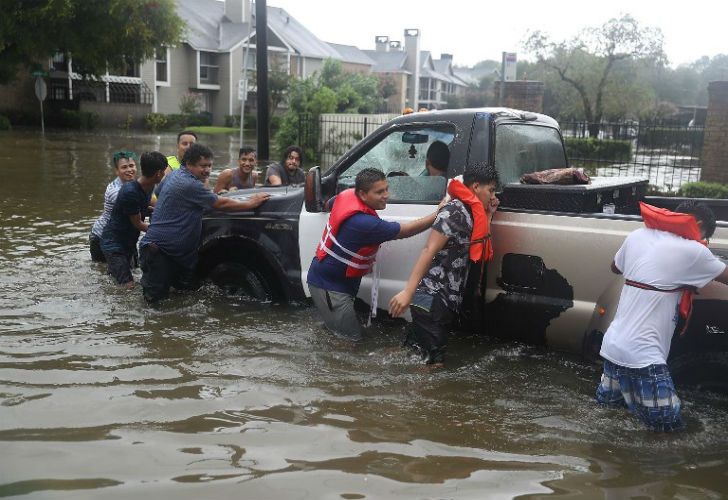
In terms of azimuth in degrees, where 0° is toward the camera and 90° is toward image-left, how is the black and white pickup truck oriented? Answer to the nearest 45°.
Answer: approximately 135°

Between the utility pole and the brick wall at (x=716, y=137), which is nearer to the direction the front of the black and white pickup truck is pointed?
the utility pole

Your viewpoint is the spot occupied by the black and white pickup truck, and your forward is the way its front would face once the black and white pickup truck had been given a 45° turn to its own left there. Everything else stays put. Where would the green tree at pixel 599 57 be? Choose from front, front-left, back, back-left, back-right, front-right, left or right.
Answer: right

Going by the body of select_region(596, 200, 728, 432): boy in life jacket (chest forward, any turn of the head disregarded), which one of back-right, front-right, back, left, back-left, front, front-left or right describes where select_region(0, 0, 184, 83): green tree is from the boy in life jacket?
left

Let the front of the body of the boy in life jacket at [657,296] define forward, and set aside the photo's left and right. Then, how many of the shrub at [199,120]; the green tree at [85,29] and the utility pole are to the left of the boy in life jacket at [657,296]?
3

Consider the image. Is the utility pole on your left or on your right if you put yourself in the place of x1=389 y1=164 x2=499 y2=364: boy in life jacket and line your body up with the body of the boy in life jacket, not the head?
on your left

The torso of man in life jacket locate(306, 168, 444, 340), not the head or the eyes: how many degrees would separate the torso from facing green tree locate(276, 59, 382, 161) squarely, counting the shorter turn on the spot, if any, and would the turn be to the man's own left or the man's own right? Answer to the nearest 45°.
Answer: approximately 90° to the man's own left

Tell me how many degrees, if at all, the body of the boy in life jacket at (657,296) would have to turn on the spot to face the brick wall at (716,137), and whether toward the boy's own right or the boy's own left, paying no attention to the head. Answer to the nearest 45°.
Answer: approximately 45° to the boy's own left

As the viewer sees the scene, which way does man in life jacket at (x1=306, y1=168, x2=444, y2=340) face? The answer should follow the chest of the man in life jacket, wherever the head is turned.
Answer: to the viewer's right

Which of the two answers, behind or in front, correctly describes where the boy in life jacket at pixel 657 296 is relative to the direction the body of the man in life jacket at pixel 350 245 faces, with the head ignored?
in front

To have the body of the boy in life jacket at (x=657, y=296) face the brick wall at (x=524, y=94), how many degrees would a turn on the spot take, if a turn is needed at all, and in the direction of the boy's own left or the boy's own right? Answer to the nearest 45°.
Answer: approximately 45° to the boy's own left

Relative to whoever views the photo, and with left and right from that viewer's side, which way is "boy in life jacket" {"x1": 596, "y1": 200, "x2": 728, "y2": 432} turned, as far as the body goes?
facing away from the viewer and to the right of the viewer
